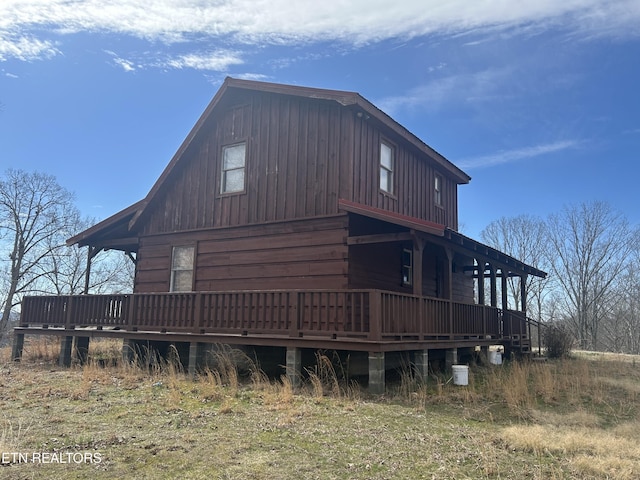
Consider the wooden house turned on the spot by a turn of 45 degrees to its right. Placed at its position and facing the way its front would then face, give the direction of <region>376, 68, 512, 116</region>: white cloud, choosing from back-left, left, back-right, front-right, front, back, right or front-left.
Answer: back-left

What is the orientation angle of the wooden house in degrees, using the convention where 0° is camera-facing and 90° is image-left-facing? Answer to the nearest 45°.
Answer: approximately 315°

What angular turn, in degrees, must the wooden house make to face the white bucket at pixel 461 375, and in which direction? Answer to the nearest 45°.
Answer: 0° — it already faces it

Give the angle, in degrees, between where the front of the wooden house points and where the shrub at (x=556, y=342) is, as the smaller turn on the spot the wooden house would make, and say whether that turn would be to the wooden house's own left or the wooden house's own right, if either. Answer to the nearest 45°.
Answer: approximately 90° to the wooden house's own left

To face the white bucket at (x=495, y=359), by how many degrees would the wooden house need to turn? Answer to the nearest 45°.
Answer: approximately 45° to its left

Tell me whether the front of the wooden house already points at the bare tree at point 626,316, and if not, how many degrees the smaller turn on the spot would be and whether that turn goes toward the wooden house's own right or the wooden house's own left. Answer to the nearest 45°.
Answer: approximately 90° to the wooden house's own left
